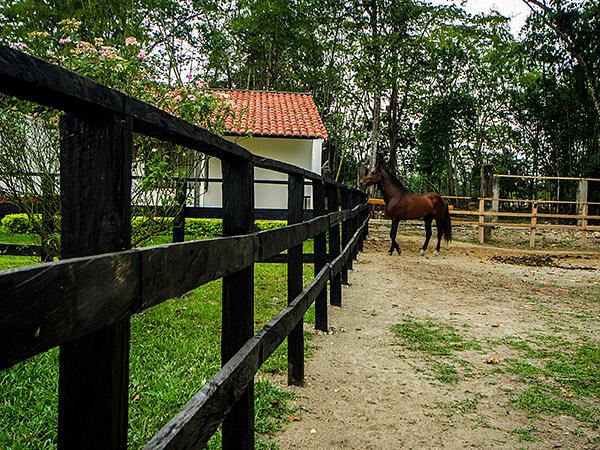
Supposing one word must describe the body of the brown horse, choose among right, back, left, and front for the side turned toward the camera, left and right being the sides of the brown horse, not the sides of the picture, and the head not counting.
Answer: left

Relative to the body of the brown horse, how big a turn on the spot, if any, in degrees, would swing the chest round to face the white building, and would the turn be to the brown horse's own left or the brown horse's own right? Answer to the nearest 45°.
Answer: approximately 45° to the brown horse's own right

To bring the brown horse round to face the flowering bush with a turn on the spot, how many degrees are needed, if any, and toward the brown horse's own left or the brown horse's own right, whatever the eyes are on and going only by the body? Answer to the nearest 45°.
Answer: approximately 90° to the brown horse's own left

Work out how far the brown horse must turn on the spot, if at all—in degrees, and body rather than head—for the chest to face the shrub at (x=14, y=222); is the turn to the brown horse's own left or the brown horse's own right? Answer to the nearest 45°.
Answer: approximately 45° to the brown horse's own left

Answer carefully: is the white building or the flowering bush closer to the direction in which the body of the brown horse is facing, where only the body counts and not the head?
the white building
